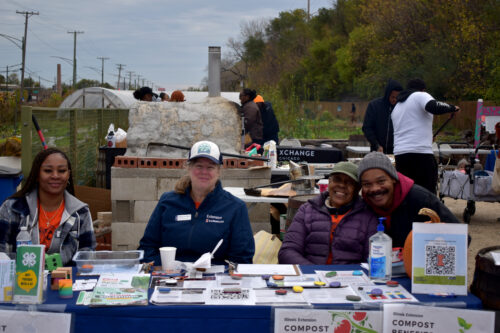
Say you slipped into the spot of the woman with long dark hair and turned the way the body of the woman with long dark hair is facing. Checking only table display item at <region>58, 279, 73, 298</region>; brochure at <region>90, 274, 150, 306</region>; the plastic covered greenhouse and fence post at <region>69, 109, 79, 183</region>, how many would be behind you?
2

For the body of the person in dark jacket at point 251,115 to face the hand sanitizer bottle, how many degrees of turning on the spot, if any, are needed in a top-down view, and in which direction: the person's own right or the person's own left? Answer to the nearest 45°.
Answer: approximately 90° to the person's own left

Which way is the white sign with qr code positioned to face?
toward the camera

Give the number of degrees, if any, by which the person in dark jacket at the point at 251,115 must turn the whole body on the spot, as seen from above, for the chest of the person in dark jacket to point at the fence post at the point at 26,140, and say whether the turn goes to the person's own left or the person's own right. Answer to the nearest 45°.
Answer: approximately 45° to the person's own left

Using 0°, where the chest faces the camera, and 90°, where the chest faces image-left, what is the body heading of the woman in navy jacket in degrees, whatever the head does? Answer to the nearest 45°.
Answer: approximately 0°

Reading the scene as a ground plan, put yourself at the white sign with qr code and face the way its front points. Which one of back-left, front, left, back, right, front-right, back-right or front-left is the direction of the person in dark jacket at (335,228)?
back-right

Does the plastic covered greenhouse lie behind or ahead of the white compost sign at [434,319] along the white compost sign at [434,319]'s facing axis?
behind

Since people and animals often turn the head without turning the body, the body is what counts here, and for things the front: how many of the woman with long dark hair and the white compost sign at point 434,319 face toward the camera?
2

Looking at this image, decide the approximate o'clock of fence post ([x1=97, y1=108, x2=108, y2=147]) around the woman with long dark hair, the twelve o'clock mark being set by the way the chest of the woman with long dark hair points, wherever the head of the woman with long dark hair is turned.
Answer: The fence post is roughly at 6 o'clock from the woman with long dark hair.

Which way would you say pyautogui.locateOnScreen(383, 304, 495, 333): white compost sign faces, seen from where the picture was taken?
facing the viewer

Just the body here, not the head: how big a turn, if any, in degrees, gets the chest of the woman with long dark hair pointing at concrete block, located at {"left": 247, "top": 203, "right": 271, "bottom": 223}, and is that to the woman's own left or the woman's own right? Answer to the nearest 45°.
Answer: approximately 135° to the woman's own left

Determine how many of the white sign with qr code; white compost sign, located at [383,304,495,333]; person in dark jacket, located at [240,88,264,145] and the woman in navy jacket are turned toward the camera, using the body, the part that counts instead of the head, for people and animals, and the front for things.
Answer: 3

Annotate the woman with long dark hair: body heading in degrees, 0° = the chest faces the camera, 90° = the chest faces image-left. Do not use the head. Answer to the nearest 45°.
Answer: approximately 0°

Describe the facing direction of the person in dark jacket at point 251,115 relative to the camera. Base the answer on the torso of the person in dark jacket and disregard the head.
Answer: to the viewer's left
